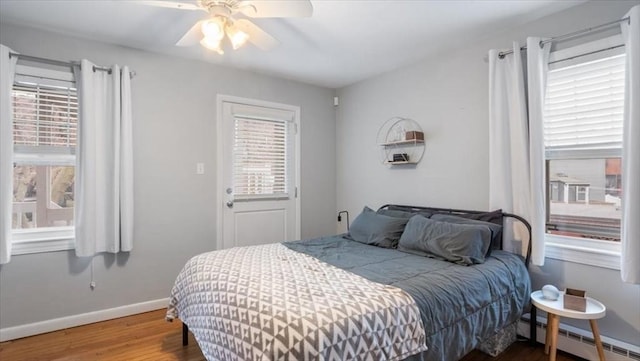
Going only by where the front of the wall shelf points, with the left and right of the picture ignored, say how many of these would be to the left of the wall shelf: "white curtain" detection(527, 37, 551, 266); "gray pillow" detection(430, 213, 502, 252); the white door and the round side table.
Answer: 3

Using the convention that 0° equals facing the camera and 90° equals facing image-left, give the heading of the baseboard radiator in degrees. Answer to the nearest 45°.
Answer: approximately 45°

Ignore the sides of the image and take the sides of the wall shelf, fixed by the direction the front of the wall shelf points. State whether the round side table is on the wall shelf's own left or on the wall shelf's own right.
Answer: on the wall shelf's own left

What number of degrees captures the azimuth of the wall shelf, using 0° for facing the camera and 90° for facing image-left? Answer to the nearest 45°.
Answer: approximately 45°

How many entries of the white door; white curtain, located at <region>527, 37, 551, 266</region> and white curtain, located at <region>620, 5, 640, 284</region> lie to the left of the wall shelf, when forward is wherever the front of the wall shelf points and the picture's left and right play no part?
2

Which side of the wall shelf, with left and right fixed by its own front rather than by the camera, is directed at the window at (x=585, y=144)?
left
